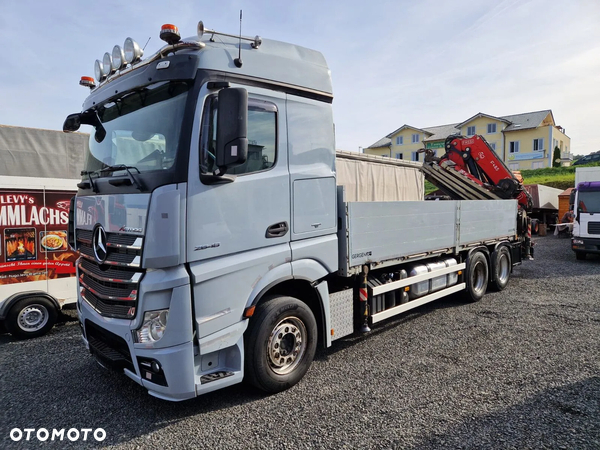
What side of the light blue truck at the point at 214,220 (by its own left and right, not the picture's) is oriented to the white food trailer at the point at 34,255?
right

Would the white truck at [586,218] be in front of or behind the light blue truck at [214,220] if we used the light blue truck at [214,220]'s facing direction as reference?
behind

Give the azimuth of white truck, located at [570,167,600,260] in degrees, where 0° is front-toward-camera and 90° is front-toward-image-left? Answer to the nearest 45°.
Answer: approximately 0°

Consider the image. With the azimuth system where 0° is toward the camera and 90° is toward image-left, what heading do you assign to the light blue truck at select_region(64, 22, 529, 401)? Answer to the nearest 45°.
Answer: approximately 45°
